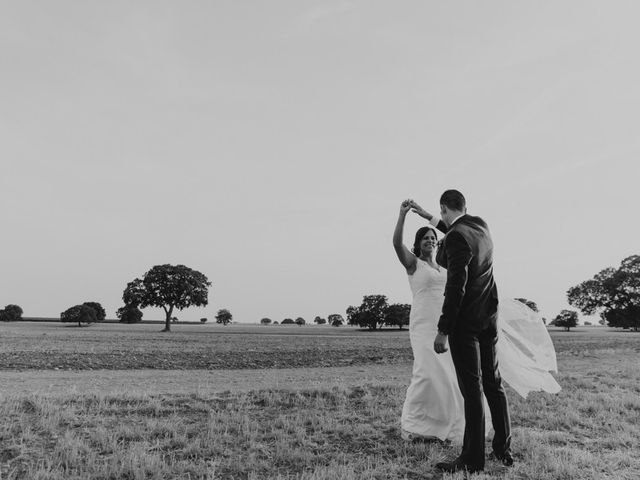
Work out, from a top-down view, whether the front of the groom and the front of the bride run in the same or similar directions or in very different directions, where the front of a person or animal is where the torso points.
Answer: very different directions

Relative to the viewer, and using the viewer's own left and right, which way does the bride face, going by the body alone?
facing the viewer and to the right of the viewer

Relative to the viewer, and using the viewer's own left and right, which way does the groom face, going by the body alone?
facing away from the viewer and to the left of the viewer
